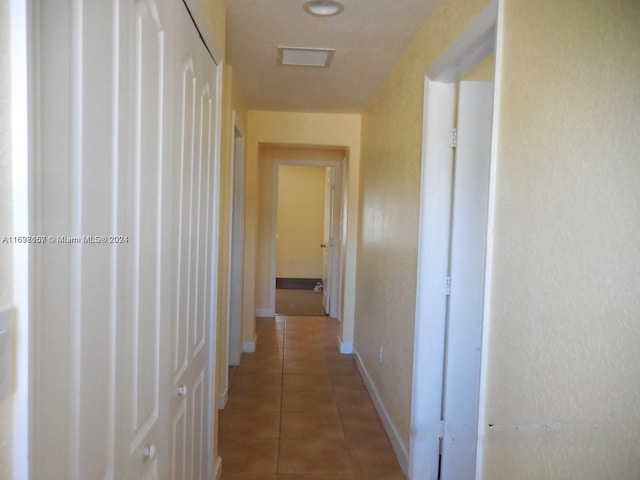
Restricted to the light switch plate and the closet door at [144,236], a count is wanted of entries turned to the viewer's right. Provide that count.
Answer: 2

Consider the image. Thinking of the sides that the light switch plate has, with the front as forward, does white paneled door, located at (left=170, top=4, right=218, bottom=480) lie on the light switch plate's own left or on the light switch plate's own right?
on the light switch plate's own left

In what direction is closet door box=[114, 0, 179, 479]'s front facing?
to the viewer's right

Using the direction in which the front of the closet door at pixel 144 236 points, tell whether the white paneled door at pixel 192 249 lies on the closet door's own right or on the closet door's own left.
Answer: on the closet door's own left

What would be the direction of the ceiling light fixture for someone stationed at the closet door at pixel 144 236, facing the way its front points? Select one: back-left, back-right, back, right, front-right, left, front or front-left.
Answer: front-left

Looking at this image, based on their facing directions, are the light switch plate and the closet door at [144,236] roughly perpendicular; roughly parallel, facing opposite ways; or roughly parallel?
roughly parallel

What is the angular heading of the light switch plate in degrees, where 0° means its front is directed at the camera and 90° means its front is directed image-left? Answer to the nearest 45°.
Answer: approximately 270°

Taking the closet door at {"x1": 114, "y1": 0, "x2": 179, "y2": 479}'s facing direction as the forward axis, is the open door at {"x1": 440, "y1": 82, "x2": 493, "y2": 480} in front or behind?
in front
